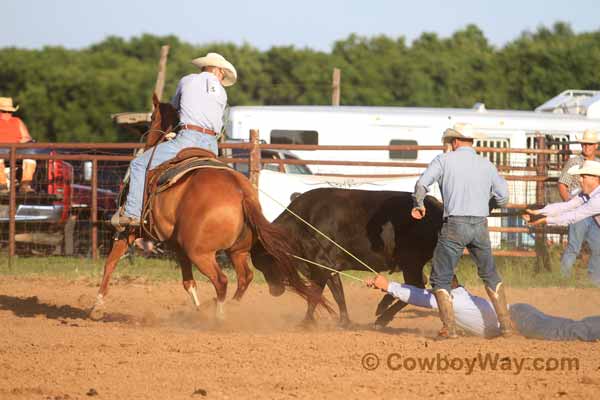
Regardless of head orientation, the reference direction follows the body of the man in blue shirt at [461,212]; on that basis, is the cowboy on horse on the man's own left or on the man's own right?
on the man's own left

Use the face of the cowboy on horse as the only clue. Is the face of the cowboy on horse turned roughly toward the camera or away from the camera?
away from the camera

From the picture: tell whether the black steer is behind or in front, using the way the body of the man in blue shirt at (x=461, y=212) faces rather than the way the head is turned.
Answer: in front

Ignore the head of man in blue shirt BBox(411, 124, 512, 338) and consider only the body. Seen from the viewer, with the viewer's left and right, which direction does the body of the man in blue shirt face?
facing away from the viewer

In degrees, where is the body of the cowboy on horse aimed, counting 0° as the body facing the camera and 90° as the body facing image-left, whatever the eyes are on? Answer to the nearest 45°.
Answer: approximately 135°

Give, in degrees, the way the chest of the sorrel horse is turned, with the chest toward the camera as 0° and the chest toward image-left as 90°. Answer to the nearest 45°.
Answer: approximately 135°

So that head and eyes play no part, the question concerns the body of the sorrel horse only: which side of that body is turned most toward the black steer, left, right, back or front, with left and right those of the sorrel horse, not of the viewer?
right

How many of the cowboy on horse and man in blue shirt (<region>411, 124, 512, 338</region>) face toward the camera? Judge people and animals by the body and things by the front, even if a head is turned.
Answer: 0
